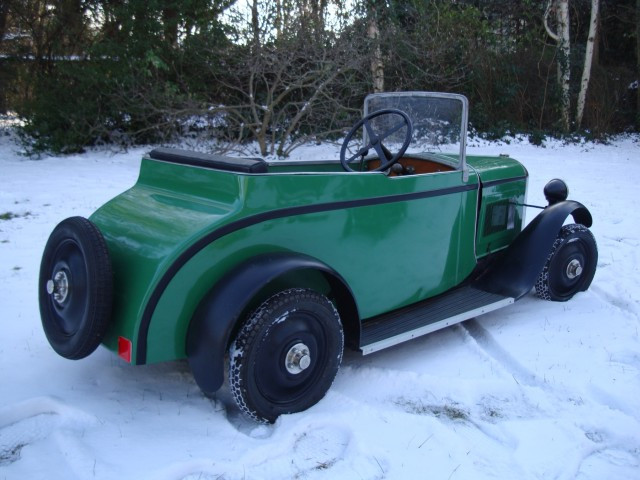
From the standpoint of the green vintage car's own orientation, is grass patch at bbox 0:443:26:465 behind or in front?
behind

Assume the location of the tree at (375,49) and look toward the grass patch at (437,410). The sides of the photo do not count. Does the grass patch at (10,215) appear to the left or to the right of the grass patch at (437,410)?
right

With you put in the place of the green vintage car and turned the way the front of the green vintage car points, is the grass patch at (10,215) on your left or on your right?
on your left

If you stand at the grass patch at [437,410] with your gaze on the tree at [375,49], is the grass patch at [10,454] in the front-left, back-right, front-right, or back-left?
back-left

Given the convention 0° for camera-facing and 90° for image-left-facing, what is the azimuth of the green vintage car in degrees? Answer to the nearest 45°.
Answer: approximately 225°
